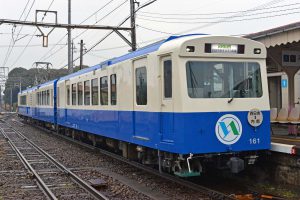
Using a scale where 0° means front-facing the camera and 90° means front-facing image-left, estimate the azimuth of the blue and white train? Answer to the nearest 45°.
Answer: approximately 315°

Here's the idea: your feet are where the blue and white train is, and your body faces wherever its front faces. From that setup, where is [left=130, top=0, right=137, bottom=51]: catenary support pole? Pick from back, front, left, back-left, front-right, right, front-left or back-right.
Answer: back-left
